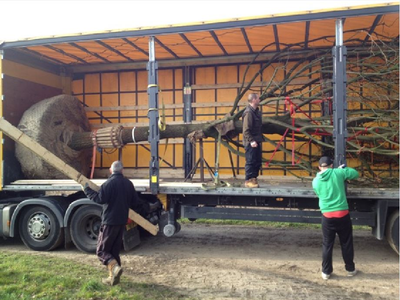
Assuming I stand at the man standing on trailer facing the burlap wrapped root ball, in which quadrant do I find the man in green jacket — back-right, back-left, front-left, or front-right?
back-left

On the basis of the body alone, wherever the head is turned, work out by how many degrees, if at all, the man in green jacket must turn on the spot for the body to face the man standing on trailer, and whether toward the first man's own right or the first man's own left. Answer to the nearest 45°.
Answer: approximately 45° to the first man's own left

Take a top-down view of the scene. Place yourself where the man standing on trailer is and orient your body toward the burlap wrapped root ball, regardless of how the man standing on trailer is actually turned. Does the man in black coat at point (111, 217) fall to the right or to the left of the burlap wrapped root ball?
left

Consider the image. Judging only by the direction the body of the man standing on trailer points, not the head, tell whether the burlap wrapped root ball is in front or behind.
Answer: behind

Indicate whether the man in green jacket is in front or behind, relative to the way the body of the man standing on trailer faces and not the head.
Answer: in front

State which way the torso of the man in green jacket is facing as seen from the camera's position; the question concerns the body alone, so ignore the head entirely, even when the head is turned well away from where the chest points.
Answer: away from the camera

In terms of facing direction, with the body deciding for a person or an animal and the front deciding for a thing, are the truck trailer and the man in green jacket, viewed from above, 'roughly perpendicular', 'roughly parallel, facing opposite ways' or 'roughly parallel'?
roughly perpendicular

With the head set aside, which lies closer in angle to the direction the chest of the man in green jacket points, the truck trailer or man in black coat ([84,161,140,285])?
the truck trailer

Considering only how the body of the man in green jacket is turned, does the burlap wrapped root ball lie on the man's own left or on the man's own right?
on the man's own left
